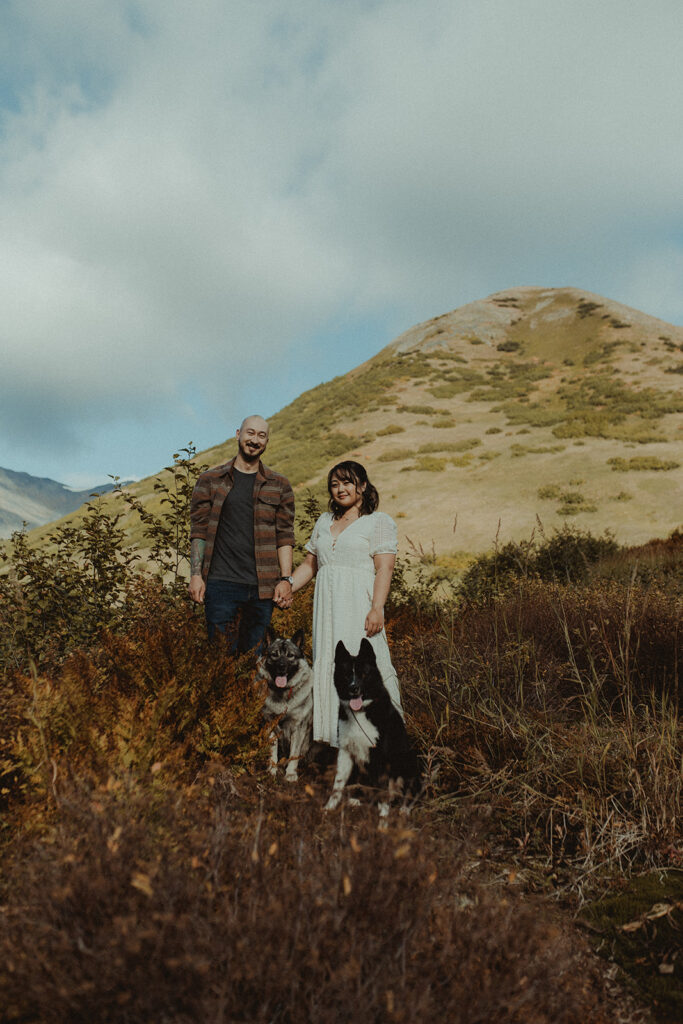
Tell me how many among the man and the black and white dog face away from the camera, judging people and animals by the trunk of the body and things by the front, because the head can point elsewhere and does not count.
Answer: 0

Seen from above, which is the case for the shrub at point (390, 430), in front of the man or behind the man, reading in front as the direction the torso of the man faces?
behind

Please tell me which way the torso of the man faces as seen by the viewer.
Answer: toward the camera

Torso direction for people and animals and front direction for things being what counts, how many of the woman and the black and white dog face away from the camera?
0

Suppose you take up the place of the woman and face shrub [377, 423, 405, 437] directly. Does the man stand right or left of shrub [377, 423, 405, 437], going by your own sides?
left

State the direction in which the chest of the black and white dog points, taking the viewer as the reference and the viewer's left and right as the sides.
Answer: facing the viewer and to the left of the viewer

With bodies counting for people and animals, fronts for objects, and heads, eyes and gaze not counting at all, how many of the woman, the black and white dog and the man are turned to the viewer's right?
0

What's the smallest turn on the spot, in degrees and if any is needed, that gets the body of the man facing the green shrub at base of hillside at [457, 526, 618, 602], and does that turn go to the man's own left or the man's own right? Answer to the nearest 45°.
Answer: approximately 135° to the man's own left

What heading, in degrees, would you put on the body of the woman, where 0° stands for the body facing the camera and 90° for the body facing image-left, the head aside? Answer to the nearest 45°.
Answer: approximately 45°

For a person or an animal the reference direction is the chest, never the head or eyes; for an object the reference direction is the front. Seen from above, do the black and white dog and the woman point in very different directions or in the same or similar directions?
same or similar directions
